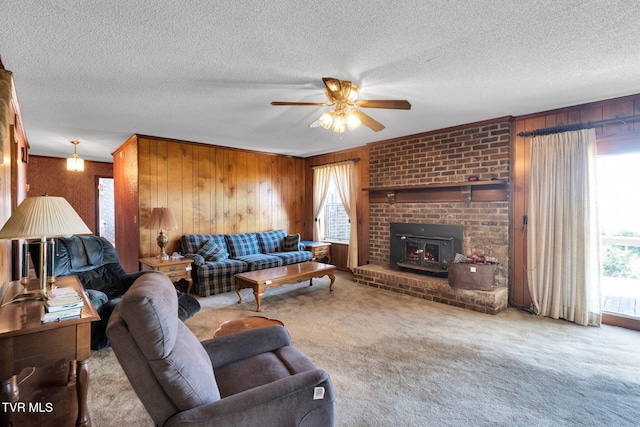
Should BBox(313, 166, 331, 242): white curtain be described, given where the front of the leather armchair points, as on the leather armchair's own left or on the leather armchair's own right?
on the leather armchair's own left

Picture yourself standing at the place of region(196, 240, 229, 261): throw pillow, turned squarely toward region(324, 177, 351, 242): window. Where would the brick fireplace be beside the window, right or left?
right

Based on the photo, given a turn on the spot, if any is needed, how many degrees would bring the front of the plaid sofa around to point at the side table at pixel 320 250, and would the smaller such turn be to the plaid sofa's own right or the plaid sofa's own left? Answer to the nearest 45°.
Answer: approximately 90° to the plaid sofa's own left

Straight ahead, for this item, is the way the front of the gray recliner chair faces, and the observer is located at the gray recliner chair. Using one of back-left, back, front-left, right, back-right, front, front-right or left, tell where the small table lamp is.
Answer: left

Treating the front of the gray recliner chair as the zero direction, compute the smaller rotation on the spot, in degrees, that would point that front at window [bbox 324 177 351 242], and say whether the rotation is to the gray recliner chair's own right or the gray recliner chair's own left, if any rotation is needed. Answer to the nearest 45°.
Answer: approximately 45° to the gray recliner chair's own left

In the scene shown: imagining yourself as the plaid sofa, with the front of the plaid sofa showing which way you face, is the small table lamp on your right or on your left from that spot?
on your right

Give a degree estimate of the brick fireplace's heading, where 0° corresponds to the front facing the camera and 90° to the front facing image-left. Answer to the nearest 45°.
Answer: approximately 45°

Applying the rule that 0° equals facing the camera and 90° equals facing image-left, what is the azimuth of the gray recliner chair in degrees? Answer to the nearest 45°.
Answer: approximately 270°

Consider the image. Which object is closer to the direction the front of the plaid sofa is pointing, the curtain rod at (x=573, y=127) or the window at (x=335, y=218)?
the curtain rod

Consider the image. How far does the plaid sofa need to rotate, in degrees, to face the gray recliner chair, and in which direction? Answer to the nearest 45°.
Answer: approximately 45° to its right

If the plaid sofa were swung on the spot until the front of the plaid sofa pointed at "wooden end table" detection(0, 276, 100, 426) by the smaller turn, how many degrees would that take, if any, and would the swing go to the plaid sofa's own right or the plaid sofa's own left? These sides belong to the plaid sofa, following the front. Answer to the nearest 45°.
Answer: approximately 45° to the plaid sofa's own right
